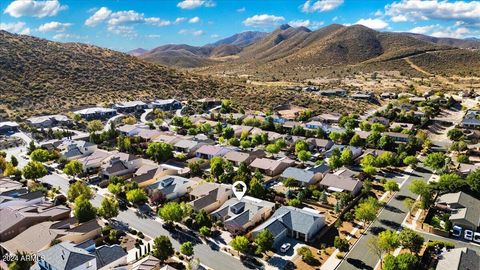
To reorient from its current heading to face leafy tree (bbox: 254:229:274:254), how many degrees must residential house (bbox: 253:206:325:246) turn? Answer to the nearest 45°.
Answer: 0° — it already faces it

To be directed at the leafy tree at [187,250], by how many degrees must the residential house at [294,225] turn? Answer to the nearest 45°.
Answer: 0° — it already faces it

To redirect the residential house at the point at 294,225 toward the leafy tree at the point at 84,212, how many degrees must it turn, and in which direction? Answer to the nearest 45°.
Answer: approximately 45° to its right

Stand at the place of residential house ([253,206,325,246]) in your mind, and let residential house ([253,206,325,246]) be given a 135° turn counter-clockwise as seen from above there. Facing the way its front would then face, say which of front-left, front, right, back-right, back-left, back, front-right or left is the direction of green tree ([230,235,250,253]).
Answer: back-right

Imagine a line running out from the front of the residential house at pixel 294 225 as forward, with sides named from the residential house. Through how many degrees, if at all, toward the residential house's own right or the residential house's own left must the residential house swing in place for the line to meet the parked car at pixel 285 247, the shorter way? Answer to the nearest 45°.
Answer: approximately 45° to the residential house's own left

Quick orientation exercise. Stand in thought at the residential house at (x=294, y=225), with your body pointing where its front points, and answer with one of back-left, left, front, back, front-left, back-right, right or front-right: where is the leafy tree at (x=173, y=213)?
front-right

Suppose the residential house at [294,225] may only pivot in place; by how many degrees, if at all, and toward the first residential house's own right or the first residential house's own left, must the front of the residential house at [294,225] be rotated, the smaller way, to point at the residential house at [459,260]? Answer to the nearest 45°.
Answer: approximately 90° to the first residential house's own left

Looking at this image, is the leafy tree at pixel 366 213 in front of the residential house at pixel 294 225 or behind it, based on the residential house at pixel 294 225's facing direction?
behind

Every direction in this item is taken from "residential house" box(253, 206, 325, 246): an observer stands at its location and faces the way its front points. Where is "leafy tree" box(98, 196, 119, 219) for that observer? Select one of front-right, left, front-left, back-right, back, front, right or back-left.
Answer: front-right

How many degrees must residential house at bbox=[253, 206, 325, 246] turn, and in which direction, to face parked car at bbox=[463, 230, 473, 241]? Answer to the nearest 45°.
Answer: approximately 135° to its left

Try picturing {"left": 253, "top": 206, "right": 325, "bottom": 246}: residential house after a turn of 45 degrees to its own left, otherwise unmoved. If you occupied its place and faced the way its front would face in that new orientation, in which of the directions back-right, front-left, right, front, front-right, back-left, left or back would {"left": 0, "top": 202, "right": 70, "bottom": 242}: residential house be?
right

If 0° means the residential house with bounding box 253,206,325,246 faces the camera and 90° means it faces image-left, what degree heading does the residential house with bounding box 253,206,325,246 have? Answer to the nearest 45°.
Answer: approximately 45°

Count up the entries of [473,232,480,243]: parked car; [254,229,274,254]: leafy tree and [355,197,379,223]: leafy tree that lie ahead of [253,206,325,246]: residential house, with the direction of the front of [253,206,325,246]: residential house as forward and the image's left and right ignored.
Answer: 1
